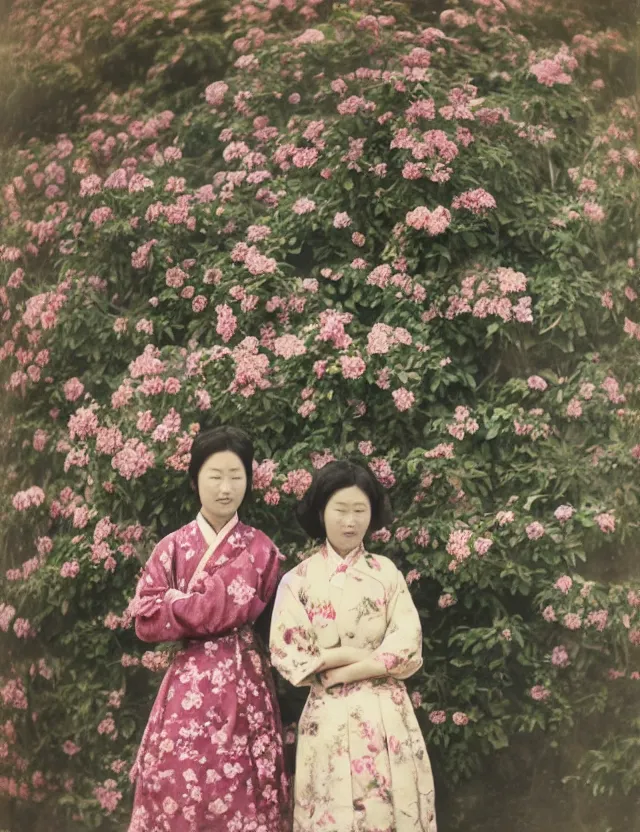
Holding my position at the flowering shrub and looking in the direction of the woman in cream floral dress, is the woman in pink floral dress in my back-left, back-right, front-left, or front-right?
front-right

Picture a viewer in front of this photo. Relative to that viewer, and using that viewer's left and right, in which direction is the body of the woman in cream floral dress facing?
facing the viewer
